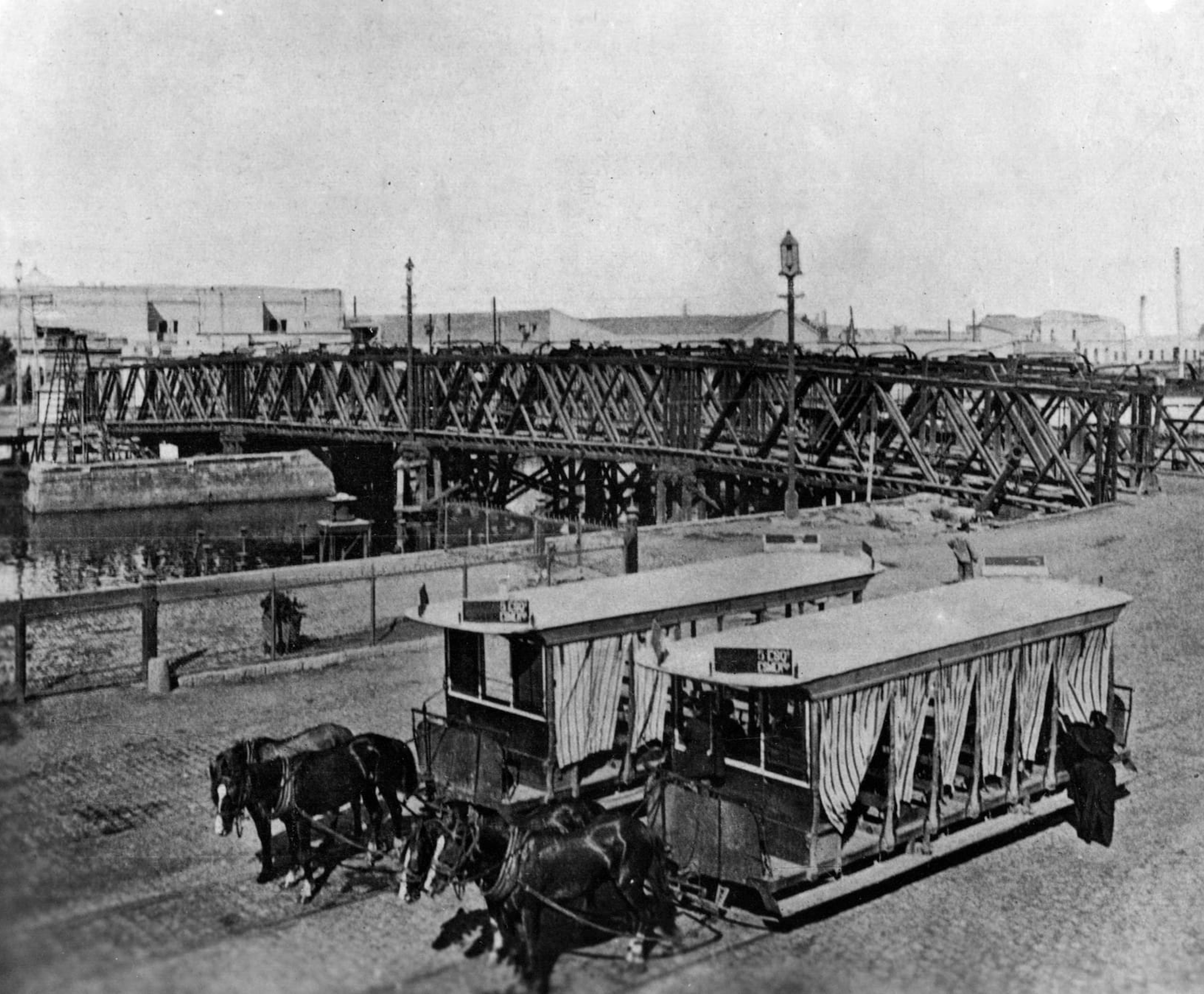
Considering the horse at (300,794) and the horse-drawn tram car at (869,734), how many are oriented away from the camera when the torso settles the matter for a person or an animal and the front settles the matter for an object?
0

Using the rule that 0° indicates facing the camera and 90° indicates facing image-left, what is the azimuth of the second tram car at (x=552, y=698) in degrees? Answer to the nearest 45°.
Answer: approximately 45°

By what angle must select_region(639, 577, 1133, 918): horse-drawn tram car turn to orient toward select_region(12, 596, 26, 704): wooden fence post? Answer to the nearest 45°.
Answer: approximately 45° to its right

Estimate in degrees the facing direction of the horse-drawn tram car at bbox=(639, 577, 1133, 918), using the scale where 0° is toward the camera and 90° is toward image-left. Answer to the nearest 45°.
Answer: approximately 45°

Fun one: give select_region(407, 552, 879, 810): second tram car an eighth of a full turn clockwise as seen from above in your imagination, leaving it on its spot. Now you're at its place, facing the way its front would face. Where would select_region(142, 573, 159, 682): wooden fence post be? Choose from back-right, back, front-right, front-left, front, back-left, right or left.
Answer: front-right

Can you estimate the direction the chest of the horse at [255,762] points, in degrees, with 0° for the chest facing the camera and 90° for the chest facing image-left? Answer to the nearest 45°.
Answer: approximately 45°

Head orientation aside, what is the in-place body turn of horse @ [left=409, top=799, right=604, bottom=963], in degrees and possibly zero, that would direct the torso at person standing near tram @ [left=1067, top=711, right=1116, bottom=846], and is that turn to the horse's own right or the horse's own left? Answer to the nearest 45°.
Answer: approximately 135° to the horse's own left

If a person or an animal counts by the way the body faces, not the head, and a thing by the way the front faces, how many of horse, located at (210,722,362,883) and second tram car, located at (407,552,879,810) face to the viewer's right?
0

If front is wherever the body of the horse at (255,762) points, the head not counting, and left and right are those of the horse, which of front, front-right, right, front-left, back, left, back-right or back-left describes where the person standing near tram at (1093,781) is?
back-left

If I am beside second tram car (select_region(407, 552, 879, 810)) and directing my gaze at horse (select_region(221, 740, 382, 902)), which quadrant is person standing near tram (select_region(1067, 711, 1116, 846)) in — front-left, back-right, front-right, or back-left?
back-left

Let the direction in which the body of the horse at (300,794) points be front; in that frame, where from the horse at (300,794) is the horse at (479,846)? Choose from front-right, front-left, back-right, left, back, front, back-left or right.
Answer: left
